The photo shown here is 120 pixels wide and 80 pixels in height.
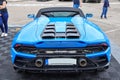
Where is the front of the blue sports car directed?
away from the camera

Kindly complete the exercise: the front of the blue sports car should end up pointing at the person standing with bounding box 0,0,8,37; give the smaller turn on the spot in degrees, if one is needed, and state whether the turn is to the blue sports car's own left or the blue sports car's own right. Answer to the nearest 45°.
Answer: approximately 45° to the blue sports car's own left
